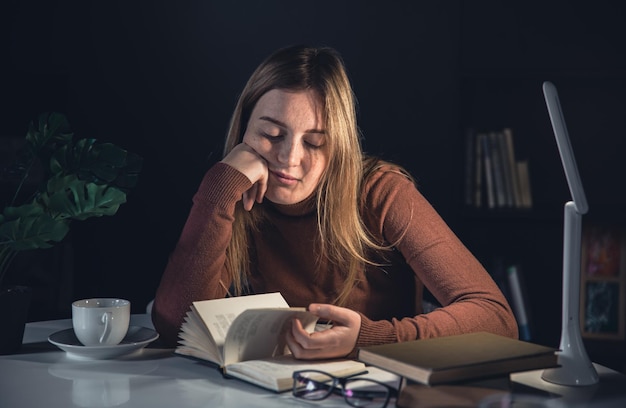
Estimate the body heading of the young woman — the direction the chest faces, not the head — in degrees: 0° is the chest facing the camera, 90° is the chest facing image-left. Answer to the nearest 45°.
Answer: approximately 0°

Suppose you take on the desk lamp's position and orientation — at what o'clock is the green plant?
The green plant is roughly at 12 o'clock from the desk lamp.

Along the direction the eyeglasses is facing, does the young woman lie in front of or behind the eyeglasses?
behind

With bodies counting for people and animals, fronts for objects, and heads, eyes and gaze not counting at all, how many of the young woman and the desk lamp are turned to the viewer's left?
1

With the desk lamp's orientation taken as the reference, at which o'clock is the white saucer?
The white saucer is roughly at 12 o'clock from the desk lamp.

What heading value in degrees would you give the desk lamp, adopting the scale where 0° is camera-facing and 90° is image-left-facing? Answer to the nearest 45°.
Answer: approximately 90°

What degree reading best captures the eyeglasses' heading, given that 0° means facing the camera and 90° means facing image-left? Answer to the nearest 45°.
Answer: approximately 0°

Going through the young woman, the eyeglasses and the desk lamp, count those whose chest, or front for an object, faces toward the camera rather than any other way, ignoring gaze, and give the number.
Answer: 2

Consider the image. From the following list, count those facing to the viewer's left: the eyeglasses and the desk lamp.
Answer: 1

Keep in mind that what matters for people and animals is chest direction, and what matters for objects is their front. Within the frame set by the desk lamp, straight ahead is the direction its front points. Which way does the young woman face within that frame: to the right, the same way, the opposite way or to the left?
to the left
